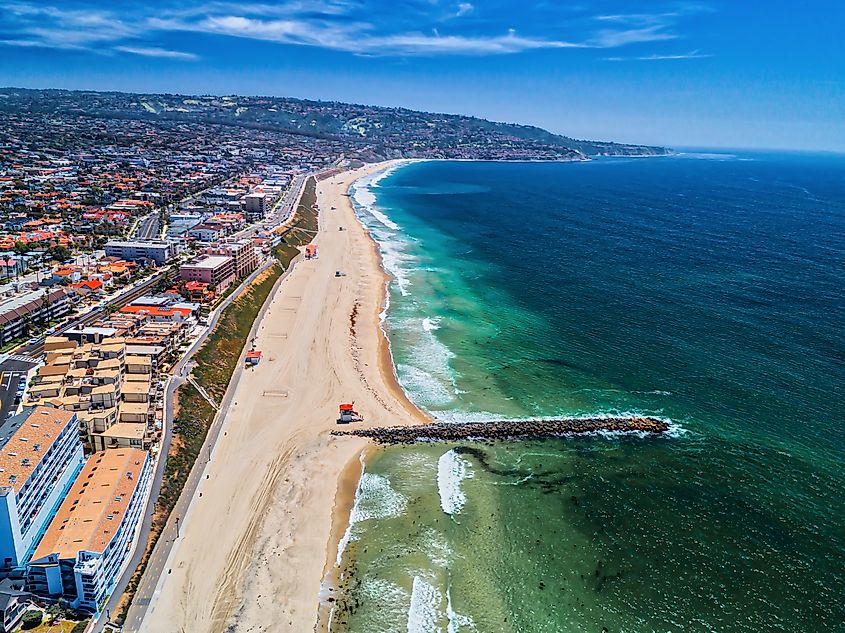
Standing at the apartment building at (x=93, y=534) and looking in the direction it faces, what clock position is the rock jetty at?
The rock jetty is roughly at 12 o'clock from the apartment building.

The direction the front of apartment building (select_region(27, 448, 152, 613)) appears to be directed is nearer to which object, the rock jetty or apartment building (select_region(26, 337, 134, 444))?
the rock jetty

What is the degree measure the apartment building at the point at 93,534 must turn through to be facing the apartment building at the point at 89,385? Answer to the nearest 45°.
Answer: approximately 90° to its left

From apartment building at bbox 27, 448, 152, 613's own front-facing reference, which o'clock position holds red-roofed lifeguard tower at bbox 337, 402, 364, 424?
The red-roofed lifeguard tower is roughly at 11 o'clock from the apartment building.

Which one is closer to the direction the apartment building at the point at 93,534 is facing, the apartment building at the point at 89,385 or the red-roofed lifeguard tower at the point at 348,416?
the red-roofed lifeguard tower

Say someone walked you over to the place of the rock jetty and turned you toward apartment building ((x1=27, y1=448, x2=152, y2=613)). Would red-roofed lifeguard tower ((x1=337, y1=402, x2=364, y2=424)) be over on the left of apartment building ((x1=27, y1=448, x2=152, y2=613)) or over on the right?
right

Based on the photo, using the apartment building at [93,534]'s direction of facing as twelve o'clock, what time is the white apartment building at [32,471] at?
The white apartment building is roughly at 8 o'clock from the apartment building.

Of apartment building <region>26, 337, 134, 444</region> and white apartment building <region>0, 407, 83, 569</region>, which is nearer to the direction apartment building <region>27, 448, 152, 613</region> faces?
the apartment building

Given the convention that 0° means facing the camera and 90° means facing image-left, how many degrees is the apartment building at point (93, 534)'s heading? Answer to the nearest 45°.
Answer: approximately 270°

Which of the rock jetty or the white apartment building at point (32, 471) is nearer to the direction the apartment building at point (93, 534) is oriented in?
the rock jetty
